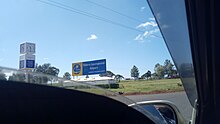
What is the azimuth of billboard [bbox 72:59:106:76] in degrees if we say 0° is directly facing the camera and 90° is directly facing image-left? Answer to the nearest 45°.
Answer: approximately 45°
